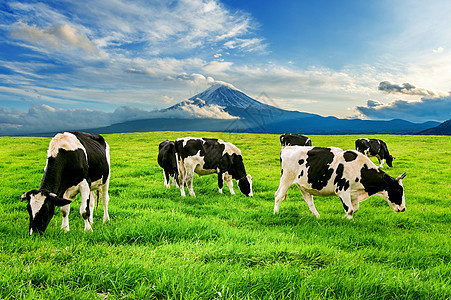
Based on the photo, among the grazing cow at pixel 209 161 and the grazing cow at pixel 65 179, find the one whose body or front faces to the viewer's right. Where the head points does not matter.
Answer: the grazing cow at pixel 209 161

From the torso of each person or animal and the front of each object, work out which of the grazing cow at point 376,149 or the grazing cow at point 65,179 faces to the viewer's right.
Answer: the grazing cow at point 376,149

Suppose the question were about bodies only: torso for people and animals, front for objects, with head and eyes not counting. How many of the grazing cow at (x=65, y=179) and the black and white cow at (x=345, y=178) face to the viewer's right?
1

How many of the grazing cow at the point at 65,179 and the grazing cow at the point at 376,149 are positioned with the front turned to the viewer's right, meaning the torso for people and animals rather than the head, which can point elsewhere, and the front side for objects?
1

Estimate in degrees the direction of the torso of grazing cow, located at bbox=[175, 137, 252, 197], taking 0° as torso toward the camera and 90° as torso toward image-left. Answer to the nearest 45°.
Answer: approximately 270°

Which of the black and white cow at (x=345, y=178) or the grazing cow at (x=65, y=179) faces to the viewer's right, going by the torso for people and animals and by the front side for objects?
the black and white cow

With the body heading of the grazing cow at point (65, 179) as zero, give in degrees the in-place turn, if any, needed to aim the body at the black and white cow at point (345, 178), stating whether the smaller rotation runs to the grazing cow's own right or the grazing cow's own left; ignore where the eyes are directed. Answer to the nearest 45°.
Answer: approximately 135° to the grazing cow's own left

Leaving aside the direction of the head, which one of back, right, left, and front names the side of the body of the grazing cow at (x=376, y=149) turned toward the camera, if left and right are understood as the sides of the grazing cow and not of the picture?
right

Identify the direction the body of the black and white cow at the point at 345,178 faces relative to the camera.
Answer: to the viewer's right
